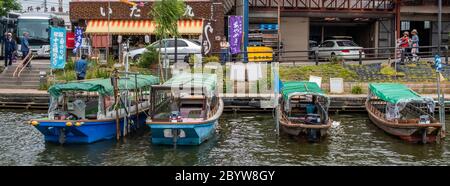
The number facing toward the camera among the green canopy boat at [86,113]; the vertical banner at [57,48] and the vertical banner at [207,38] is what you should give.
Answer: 2

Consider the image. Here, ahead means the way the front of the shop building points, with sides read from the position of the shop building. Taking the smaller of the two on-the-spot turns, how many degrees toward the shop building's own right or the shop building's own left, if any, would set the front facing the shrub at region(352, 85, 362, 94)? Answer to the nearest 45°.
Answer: approximately 45° to the shop building's own left

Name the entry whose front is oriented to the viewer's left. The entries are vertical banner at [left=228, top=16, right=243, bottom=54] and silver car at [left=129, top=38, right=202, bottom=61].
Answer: the silver car

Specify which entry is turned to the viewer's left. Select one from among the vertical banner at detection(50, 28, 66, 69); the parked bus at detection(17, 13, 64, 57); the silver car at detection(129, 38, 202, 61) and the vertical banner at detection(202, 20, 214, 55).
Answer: the silver car

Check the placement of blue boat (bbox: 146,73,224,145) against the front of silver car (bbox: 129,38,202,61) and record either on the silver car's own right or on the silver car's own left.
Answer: on the silver car's own left

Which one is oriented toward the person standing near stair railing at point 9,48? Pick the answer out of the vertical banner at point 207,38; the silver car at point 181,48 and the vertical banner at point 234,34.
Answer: the silver car

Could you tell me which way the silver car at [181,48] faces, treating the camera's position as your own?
facing to the left of the viewer

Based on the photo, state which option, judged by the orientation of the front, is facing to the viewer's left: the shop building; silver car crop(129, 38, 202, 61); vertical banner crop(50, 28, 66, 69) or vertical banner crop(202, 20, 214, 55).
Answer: the silver car

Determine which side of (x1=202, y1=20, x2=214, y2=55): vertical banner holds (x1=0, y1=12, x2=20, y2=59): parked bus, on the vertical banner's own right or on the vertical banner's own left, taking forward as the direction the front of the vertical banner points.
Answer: on the vertical banner's own right

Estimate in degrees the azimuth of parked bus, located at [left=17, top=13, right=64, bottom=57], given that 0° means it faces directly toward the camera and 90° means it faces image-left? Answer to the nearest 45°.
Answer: approximately 0°

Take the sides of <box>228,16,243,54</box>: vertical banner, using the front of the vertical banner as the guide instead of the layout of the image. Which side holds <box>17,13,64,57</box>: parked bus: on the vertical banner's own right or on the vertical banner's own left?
on the vertical banner's own right

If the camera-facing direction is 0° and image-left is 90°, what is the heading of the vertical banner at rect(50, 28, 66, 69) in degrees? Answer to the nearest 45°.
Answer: approximately 0°
